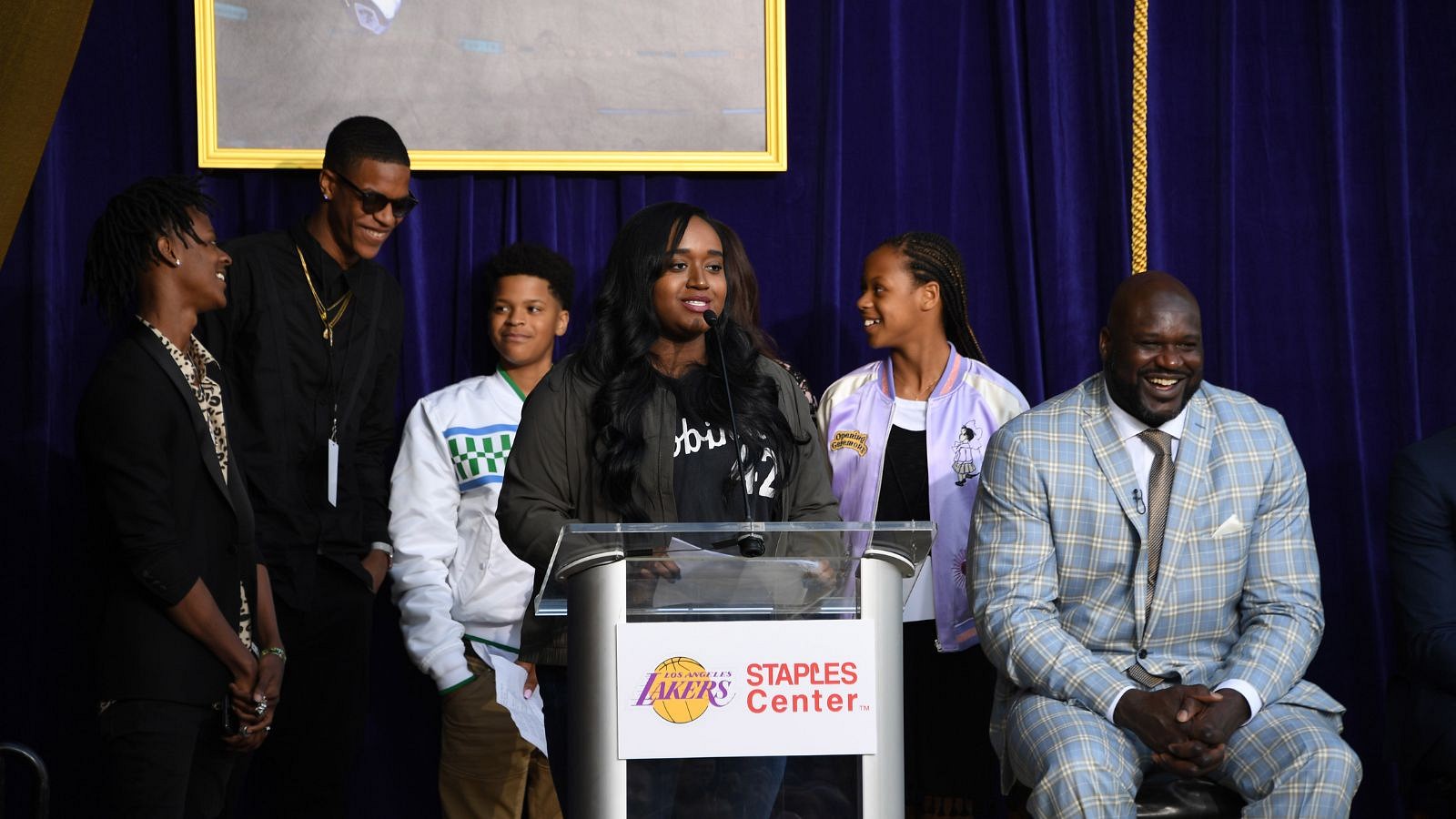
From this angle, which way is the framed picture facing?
toward the camera

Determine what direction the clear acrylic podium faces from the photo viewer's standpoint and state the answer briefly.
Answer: facing the viewer

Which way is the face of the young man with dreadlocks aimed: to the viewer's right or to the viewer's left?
to the viewer's right

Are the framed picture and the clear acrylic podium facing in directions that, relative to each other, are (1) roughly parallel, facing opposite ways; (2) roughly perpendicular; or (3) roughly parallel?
roughly parallel

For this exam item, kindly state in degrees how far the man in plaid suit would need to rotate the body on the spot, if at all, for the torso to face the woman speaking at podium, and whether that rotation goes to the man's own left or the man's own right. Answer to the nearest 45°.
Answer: approximately 45° to the man's own right

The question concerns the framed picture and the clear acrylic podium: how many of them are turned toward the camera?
2

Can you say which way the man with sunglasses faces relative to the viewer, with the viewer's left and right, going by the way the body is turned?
facing the viewer and to the right of the viewer

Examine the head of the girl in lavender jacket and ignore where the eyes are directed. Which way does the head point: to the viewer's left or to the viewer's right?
to the viewer's left

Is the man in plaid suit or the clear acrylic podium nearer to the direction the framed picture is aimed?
the clear acrylic podium

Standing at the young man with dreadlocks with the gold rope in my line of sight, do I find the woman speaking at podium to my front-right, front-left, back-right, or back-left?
front-right

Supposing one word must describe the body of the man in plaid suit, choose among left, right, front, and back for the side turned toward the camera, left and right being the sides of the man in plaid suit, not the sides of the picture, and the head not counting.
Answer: front

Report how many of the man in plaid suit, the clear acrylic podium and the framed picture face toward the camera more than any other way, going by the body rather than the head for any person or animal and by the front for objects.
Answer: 3

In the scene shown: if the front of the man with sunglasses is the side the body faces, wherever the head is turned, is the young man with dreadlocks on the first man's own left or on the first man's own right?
on the first man's own right
